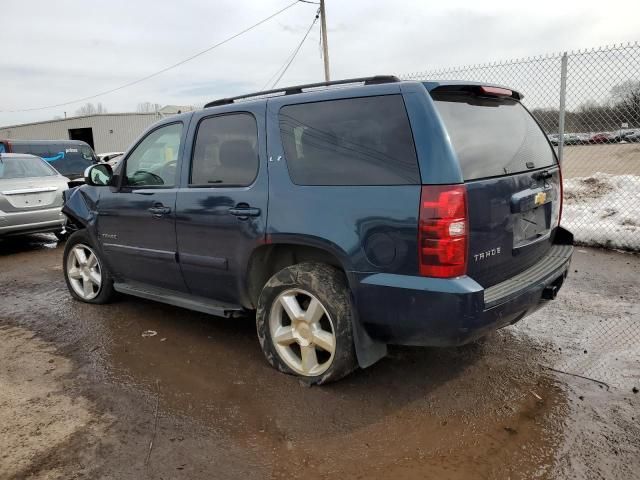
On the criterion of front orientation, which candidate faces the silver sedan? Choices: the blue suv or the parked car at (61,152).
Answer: the blue suv

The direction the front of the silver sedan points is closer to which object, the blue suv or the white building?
the white building

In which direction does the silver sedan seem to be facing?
away from the camera

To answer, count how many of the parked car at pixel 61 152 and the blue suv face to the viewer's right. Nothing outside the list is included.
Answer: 1

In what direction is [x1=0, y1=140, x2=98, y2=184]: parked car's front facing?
to the viewer's right

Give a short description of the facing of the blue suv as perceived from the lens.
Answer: facing away from the viewer and to the left of the viewer

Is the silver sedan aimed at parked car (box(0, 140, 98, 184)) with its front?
yes

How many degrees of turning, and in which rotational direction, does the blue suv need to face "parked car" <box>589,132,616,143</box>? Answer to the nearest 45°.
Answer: approximately 90° to its right

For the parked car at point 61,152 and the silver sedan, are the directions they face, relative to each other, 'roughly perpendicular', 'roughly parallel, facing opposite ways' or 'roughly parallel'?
roughly perpendicular
